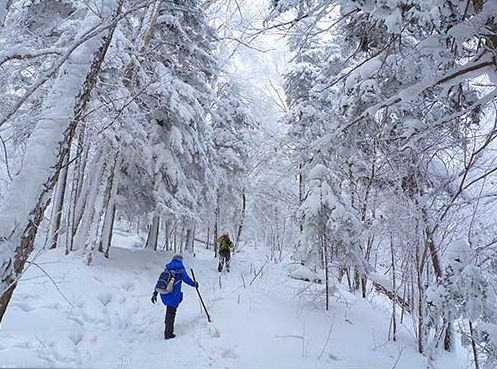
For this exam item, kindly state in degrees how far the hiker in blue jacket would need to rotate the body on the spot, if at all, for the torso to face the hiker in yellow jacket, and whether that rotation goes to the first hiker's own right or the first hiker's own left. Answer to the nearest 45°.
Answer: approximately 45° to the first hiker's own left

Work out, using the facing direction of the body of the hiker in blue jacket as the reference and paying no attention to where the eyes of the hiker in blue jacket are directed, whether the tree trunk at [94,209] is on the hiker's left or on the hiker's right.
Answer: on the hiker's left

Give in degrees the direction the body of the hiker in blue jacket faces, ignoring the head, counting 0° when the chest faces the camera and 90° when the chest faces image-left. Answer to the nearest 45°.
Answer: approximately 225°

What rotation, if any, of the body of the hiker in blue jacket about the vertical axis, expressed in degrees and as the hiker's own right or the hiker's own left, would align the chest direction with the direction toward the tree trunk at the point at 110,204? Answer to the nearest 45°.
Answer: approximately 90° to the hiker's own left
